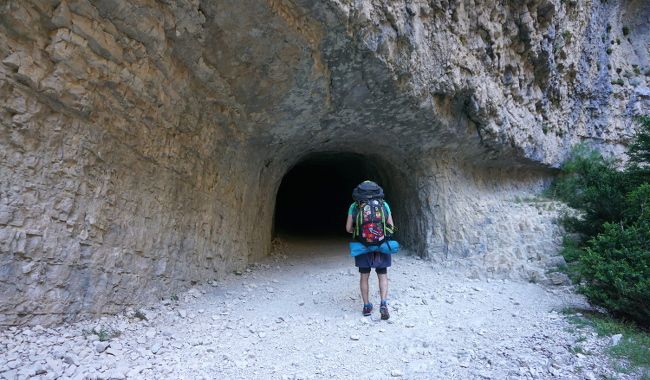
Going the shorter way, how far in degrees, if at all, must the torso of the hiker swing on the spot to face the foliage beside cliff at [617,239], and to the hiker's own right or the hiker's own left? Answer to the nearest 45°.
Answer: approximately 90° to the hiker's own right

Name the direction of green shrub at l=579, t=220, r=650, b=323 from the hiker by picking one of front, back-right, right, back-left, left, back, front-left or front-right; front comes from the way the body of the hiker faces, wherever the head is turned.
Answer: right

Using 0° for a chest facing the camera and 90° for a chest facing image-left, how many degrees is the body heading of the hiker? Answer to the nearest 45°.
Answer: approximately 180°
